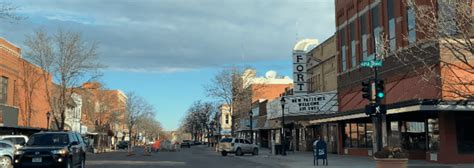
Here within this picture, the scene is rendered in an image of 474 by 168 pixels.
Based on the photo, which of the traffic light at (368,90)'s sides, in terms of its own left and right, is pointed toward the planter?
left

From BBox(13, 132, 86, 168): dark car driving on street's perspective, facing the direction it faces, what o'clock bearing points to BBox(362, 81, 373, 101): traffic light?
The traffic light is roughly at 9 o'clock from the dark car driving on street.

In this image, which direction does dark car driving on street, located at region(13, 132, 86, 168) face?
toward the camera

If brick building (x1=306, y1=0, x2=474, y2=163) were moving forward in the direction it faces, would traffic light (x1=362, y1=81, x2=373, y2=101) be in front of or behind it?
in front

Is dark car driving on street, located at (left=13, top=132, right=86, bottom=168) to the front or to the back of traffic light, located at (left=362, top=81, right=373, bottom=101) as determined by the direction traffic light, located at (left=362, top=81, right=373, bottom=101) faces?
to the front

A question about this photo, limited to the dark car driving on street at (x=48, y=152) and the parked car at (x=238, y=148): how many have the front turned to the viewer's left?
0

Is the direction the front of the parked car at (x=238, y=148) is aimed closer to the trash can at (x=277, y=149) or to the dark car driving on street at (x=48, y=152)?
the trash can

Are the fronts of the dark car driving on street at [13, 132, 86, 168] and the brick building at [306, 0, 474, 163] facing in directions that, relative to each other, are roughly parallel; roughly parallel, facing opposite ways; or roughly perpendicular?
roughly perpendicular

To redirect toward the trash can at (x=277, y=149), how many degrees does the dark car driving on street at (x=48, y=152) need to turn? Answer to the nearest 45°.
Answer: approximately 135° to its left

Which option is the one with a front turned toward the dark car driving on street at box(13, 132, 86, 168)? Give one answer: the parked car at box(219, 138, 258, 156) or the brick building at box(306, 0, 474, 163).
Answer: the brick building

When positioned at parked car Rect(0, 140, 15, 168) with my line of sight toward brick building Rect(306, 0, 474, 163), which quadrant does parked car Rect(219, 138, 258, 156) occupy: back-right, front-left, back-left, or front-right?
front-left

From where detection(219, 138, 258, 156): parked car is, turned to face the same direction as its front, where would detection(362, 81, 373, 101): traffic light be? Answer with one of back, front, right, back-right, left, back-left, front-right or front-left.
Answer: back-right

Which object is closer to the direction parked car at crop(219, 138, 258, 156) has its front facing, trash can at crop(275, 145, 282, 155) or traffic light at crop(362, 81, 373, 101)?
the trash can

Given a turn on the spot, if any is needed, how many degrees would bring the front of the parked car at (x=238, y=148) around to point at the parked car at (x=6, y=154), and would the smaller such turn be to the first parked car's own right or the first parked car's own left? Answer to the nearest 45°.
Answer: approximately 180°
